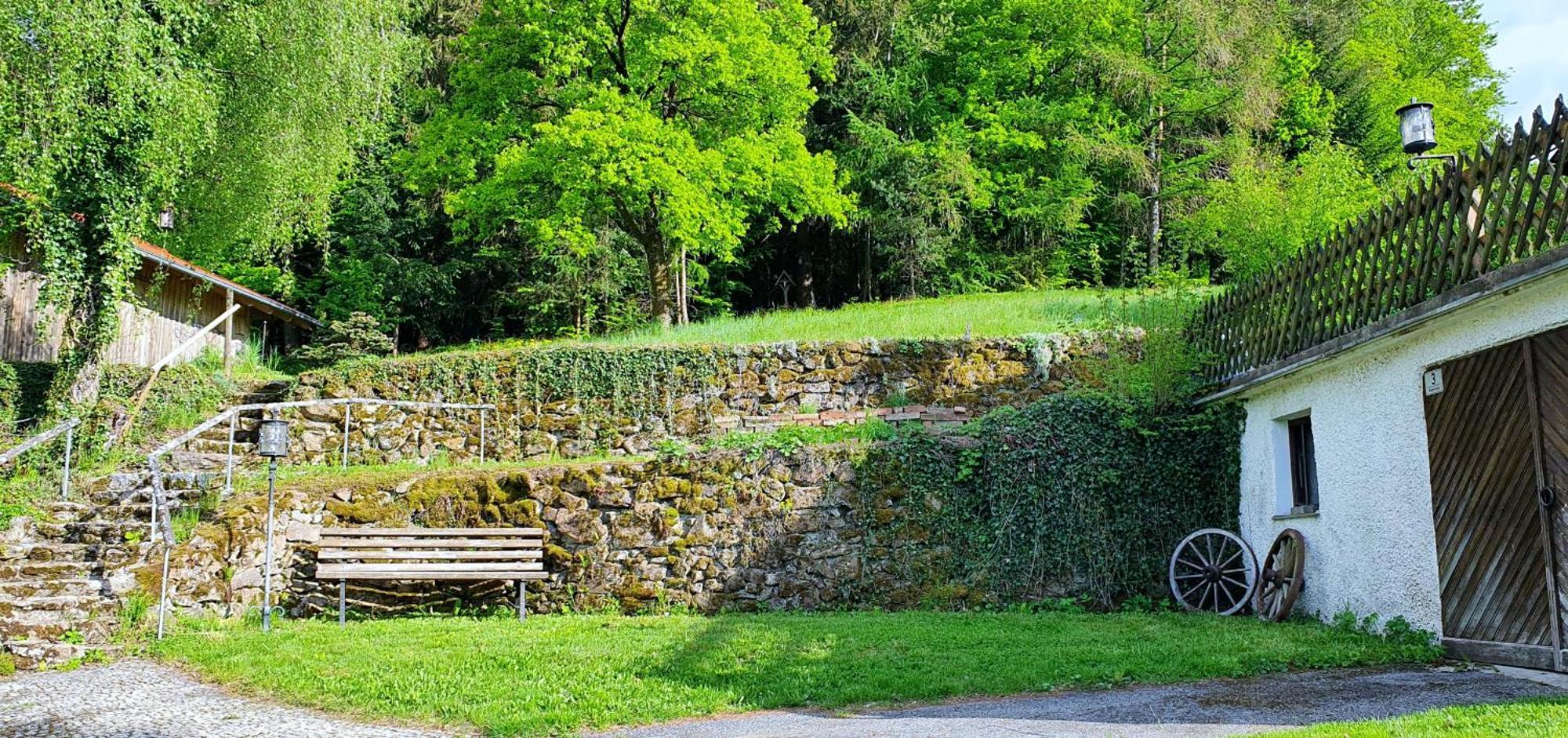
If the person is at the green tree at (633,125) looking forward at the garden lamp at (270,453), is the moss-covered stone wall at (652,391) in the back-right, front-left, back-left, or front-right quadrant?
front-left

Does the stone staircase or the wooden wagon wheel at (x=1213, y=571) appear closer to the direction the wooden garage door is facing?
the stone staircase

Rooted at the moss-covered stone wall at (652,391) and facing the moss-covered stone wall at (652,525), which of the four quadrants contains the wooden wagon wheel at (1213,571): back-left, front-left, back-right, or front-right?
front-left

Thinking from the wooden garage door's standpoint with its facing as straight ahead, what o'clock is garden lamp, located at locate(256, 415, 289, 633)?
The garden lamp is roughly at 1 o'clock from the wooden garage door.

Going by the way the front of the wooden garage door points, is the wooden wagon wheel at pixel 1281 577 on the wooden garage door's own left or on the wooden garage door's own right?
on the wooden garage door's own right

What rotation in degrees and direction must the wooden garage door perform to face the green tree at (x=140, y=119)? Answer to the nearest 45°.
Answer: approximately 45° to its right

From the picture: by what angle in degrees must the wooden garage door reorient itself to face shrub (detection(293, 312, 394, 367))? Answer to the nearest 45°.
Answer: approximately 45° to its right

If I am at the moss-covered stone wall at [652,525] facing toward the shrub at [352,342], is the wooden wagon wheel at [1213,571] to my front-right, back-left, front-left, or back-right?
back-right

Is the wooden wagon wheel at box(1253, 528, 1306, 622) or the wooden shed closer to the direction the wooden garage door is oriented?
the wooden shed

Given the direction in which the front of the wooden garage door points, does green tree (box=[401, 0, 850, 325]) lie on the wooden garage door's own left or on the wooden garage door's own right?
on the wooden garage door's own right

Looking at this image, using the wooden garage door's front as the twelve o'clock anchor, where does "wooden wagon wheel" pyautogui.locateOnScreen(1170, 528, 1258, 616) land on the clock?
The wooden wagon wheel is roughly at 3 o'clock from the wooden garage door.

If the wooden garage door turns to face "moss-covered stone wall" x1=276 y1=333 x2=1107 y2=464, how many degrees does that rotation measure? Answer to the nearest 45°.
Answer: approximately 45° to its right

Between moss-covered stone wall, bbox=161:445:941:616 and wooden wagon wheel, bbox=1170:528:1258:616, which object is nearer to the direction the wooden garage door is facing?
the moss-covered stone wall

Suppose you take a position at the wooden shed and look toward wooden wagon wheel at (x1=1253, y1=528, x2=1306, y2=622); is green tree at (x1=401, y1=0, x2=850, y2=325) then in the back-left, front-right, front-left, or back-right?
front-left
